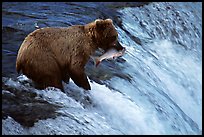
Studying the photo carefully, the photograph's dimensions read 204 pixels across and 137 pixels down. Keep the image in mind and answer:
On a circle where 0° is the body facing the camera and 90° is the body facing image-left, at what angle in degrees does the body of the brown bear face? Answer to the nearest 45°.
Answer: approximately 270°
